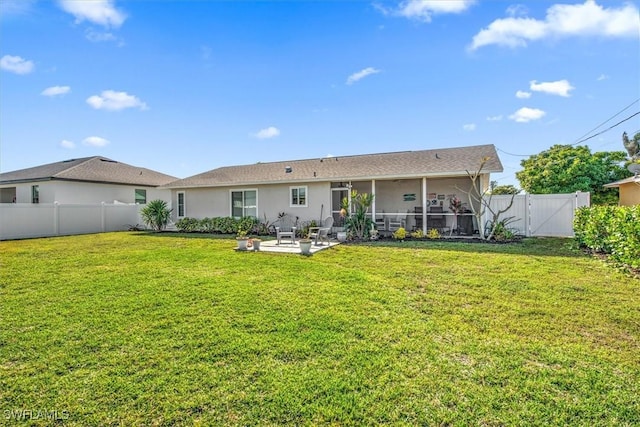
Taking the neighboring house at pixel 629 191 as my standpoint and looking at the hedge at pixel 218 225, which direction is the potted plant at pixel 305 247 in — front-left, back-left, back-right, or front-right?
front-left

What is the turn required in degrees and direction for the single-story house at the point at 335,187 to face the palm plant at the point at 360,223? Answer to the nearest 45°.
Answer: approximately 135° to its right

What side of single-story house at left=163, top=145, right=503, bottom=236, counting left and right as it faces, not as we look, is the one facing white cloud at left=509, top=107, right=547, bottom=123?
front

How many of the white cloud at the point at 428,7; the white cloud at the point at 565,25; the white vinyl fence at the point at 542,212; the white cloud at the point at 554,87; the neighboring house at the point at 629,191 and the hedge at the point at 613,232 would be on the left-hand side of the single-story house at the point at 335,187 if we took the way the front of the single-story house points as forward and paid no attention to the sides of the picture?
0

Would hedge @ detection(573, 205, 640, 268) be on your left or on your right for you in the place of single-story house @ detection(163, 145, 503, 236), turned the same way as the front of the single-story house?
on your right

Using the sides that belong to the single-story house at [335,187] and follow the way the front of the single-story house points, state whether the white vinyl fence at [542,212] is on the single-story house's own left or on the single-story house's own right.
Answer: on the single-story house's own right

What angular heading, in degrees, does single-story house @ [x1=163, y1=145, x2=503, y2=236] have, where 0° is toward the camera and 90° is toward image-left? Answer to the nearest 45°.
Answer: approximately 225°

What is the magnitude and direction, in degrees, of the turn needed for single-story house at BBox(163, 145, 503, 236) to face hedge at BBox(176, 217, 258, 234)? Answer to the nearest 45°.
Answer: approximately 135° to its left

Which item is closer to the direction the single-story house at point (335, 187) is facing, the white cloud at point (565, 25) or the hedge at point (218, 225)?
the white cloud

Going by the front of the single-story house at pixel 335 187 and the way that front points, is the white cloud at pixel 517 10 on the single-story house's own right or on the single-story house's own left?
on the single-story house's own right
